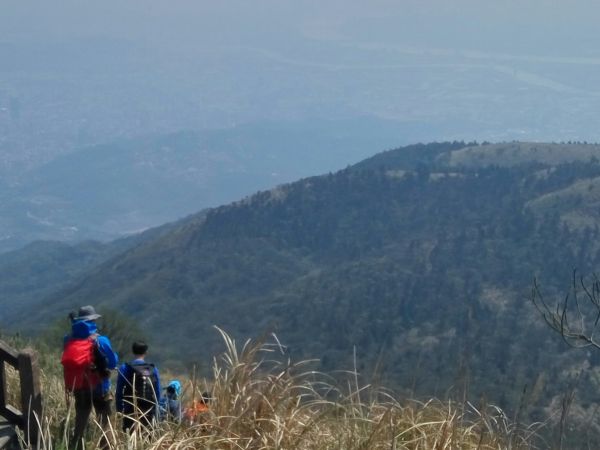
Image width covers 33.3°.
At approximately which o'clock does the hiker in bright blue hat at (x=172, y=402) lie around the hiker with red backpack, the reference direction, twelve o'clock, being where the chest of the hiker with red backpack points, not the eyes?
The hiker in bright blue hat is roughly at 2 o'clock from the hiker with red backpack.

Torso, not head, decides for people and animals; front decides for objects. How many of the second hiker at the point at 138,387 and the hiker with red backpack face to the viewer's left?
0

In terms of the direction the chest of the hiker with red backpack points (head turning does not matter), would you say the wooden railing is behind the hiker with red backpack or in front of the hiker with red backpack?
behind

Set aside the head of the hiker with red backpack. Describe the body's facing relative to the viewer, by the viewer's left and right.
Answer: facing away from the viewer and to the right of the viewer

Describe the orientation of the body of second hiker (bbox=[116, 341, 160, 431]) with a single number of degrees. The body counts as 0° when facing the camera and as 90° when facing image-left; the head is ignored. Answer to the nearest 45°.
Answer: approximately 180°
